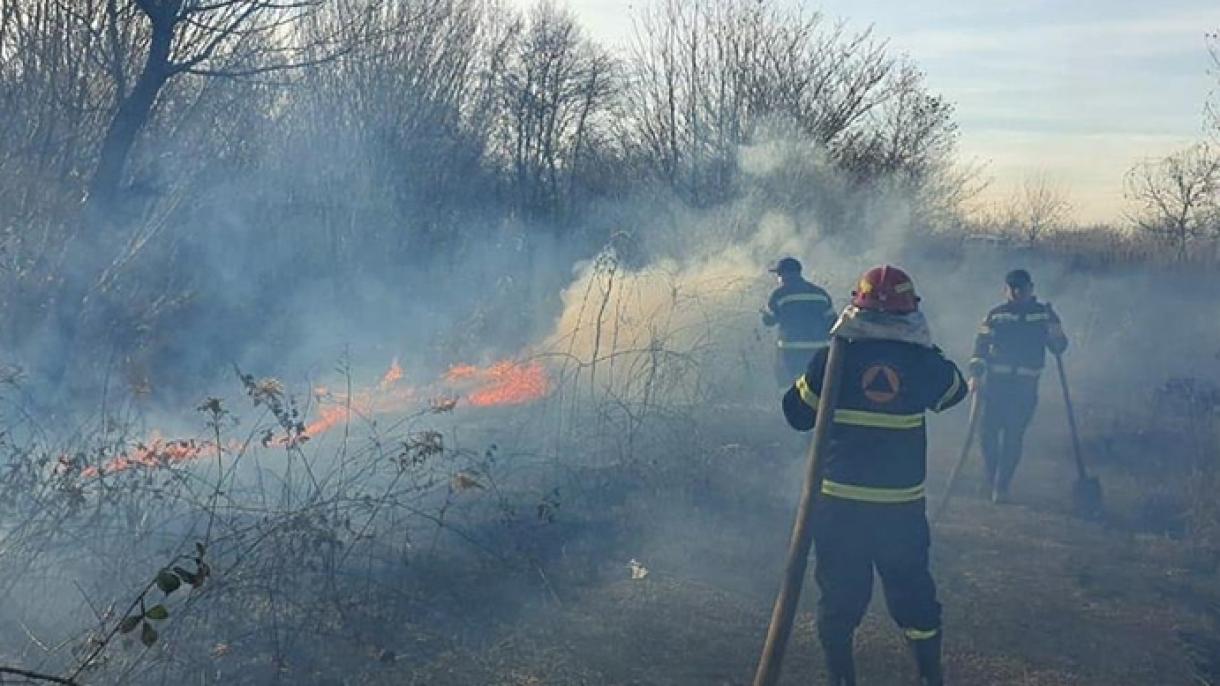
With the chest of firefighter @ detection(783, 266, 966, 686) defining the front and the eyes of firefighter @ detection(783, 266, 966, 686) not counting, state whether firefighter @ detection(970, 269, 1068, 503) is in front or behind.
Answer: in front

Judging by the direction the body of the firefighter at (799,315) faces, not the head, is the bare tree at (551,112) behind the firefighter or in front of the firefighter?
in front

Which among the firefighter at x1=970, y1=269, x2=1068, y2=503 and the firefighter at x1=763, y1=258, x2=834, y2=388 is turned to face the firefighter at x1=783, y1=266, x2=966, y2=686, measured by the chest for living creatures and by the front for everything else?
the firefighter at x1=970, y1=269, x2=1068, y2=503

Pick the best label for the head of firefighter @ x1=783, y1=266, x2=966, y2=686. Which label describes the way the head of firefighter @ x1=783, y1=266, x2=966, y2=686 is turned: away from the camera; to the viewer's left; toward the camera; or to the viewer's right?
away from the camera

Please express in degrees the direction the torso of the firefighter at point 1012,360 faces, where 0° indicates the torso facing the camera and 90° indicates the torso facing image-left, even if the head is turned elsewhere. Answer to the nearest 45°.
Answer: approximately 0°

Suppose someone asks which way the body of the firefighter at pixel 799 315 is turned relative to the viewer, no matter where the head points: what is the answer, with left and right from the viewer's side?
facing away from the viewer and to the left of the viewer

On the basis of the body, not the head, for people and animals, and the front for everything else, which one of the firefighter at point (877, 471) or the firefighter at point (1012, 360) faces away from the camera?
the firefighter at point (877, 471)

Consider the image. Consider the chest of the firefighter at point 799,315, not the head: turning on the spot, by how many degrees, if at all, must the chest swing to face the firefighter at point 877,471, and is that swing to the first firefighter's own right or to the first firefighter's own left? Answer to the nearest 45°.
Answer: approximately 135° to the first firefighter's own left

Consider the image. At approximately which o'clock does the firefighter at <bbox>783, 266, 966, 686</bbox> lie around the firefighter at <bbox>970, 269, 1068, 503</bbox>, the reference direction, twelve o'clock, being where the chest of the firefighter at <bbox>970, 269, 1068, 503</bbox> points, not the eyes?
the firefighter at <bbox>783, 266, 966, 686</bbox> is roughly at 12 o'clock from the firefighter at <bbox>970, 269, 1068, 503</bbox>.

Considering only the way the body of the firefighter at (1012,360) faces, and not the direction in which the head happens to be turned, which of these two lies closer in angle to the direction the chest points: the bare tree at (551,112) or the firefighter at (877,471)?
the firefighter

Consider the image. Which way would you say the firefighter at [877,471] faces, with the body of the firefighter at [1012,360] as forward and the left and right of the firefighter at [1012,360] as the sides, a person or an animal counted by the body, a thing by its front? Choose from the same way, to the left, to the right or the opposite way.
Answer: the opposite way

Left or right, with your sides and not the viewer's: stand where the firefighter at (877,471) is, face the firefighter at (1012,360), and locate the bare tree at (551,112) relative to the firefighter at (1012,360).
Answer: left

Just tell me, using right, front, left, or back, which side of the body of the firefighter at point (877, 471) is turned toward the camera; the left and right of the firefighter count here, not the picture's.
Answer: back

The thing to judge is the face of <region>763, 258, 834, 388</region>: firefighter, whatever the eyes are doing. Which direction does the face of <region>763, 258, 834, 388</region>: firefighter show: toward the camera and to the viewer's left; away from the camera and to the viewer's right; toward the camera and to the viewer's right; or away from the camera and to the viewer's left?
away from the camera and to the viewer's left

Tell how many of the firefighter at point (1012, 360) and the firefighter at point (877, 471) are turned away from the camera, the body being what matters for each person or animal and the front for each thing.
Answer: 1

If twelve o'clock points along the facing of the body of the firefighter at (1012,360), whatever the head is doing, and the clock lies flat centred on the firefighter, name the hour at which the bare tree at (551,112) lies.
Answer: The bare tree is roughly at 5 o'clock from the firefighter.
